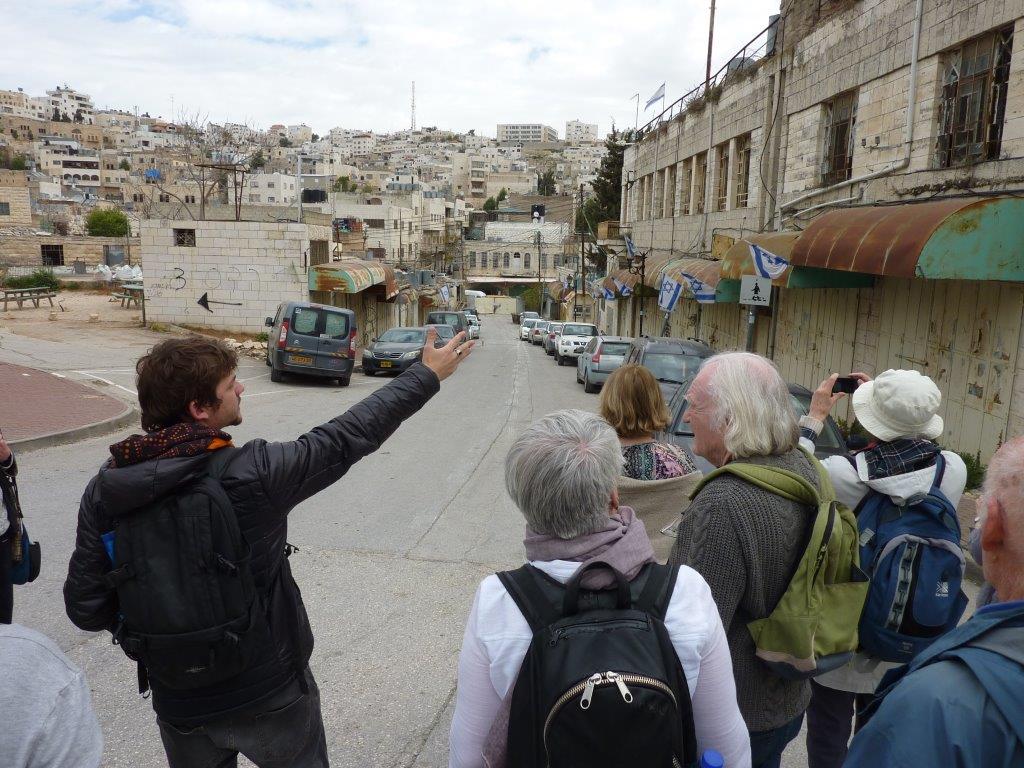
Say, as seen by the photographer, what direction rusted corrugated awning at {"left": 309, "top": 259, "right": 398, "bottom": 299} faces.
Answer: facing the viewer and to the right of the viewer

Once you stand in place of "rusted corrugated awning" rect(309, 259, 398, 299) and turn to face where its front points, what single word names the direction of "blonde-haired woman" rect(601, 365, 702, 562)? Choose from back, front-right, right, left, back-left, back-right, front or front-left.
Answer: front-right

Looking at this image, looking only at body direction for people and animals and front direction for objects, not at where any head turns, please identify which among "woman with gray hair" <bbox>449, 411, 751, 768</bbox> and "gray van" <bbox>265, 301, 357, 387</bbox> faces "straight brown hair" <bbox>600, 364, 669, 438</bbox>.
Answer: the woman with gray hair

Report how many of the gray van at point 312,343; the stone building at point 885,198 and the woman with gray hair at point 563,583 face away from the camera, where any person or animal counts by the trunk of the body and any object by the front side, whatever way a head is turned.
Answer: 2

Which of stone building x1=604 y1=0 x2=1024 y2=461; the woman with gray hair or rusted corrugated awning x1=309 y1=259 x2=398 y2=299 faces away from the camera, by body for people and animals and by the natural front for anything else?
the woman with gray hair

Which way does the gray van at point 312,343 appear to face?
away from the camera

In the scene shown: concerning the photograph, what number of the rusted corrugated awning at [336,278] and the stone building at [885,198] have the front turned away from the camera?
0

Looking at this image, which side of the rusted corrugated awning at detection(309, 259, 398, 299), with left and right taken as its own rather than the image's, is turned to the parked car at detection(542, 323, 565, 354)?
left

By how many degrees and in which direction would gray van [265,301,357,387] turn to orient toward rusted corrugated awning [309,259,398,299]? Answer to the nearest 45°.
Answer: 0° — it already faces it

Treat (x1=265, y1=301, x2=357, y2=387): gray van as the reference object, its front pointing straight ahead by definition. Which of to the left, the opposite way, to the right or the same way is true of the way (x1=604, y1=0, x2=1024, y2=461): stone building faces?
to the left

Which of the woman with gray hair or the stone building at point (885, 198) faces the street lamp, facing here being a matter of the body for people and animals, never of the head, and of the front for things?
the woman with gray hair

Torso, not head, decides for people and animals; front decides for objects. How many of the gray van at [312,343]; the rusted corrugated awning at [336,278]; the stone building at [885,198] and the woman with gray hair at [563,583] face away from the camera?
2

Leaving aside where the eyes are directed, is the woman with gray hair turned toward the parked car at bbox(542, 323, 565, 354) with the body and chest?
yes

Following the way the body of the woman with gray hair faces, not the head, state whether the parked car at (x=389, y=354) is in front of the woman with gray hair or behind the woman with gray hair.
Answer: in front

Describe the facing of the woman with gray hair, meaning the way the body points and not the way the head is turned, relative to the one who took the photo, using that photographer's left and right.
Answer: facing away from the viewer
